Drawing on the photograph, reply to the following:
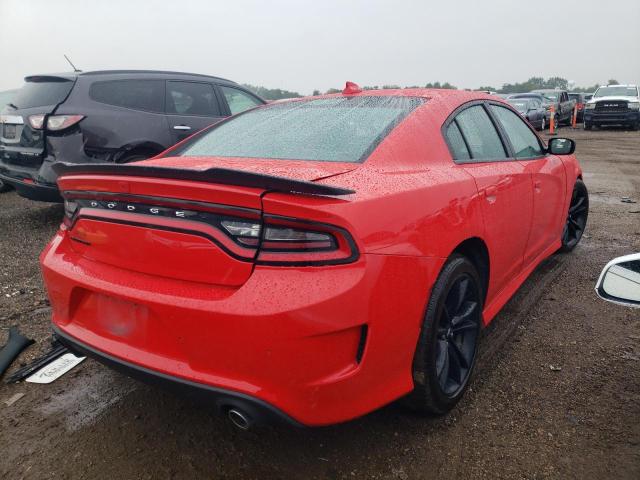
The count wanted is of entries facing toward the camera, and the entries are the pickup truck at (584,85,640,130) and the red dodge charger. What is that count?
1

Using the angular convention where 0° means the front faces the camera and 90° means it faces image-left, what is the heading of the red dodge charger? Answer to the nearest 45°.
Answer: approximately 225°

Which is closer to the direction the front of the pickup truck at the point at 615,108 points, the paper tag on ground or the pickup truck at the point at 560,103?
the paper tag on ground

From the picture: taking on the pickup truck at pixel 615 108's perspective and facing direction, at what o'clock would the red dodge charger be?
The red dodge charger is roughly at 12 o'clock from the pickup truck.

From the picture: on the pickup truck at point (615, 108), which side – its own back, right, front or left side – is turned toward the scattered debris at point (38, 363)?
front

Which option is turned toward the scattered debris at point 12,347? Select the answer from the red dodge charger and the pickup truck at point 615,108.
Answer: the pickup truck

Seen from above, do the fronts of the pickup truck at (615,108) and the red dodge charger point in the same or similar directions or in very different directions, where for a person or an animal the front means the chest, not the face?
very different directions

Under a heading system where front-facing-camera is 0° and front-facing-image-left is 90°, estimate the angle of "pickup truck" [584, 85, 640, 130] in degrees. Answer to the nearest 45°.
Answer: approximately 0°

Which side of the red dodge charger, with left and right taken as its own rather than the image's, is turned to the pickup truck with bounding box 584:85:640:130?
front

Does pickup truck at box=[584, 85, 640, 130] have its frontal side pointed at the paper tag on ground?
yes
